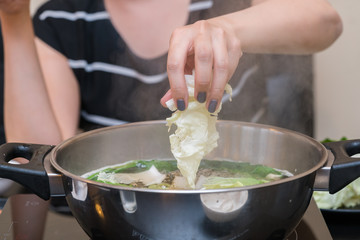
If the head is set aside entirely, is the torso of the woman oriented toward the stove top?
yes

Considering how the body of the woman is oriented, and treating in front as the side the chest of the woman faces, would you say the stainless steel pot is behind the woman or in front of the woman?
in front

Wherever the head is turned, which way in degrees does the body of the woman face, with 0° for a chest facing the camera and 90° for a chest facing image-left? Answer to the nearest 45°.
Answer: approximately 0°
